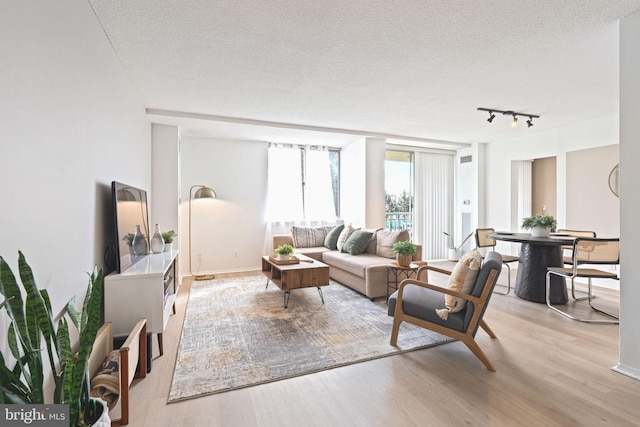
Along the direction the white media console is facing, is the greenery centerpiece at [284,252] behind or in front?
in front

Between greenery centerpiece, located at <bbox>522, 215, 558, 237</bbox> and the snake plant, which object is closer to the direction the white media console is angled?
the greenery centerpiece

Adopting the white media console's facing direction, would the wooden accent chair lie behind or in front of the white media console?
in front

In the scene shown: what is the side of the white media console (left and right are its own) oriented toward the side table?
front

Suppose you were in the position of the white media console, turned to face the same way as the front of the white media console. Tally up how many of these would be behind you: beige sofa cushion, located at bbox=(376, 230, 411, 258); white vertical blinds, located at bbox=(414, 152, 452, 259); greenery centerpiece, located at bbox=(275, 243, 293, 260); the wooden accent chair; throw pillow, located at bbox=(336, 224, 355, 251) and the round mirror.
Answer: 0

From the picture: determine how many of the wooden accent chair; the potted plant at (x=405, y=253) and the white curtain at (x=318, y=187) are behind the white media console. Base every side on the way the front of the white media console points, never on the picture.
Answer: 0

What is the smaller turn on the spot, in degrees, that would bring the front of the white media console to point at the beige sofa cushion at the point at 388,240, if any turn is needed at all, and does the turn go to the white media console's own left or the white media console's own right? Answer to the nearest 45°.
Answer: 0° — it already faces it

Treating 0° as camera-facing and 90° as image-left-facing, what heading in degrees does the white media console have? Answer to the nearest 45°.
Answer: approximately 270°

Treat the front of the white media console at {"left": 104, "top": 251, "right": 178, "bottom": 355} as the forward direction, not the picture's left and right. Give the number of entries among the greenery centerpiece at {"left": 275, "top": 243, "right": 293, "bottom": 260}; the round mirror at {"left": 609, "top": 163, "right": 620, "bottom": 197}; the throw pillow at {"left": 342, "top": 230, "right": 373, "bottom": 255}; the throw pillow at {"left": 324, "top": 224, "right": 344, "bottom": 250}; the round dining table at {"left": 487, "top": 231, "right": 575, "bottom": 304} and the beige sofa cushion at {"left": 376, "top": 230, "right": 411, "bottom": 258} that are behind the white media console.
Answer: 0

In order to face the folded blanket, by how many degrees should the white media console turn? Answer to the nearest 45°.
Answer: approximately 90° to its right

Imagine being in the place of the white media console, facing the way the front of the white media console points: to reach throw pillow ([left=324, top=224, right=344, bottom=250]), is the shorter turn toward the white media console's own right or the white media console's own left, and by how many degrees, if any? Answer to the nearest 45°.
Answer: approximately 45° to the white media console's own left

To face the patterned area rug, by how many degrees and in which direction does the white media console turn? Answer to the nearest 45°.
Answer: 0° — it already faces it

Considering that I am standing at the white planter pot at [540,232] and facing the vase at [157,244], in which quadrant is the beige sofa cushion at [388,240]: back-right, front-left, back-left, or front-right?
front-right

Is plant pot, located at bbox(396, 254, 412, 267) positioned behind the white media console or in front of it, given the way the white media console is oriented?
in front
